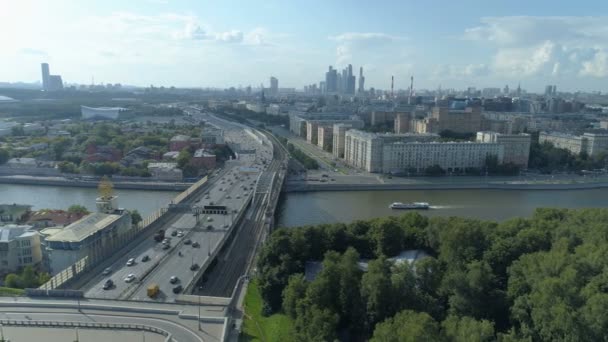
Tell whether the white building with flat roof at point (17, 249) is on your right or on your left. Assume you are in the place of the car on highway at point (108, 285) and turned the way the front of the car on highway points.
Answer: on your right

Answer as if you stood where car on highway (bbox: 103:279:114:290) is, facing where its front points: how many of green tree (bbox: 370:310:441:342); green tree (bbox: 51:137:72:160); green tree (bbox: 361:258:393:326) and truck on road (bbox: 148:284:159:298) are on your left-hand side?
3

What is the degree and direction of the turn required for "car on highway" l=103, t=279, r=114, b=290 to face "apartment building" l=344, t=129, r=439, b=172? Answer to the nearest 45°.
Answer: approximately 180°

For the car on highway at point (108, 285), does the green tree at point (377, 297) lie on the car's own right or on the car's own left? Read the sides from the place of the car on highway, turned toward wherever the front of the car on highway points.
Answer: on the car's own left

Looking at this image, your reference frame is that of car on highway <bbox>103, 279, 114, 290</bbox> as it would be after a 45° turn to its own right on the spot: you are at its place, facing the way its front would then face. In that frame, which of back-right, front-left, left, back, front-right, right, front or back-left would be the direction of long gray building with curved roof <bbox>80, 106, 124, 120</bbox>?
right

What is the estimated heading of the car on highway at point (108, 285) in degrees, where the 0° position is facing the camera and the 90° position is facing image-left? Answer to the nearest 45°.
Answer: approximately 45°

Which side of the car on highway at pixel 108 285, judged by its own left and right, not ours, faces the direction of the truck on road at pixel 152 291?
left

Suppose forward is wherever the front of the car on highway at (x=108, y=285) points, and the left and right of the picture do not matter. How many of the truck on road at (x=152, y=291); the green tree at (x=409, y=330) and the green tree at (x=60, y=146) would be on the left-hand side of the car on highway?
2

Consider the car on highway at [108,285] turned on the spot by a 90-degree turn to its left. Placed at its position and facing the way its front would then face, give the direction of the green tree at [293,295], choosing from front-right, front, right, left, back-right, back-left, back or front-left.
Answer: front

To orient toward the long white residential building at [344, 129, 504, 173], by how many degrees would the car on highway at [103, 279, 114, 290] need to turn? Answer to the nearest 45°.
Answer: approximately 180°

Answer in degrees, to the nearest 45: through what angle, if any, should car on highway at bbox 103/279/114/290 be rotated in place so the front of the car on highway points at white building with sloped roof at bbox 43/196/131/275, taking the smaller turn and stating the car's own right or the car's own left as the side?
approximately 135° to the car's own right

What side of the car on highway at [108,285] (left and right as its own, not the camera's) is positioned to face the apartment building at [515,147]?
back
